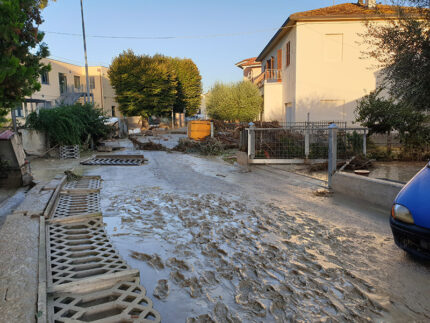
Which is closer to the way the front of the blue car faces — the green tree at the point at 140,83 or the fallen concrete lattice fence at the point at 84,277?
the fallen concrete lattice fence

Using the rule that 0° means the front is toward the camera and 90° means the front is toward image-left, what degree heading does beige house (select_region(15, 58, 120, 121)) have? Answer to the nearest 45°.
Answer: approximately 315°

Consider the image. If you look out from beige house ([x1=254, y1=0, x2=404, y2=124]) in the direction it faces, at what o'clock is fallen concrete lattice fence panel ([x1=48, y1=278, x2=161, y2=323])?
The fallen concrete lattice fence panel is roughly at 9 o'clock from the beige house.

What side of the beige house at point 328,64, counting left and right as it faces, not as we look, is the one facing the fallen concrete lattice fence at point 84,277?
left

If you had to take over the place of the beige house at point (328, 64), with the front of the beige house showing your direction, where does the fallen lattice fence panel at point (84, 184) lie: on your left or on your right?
on your left

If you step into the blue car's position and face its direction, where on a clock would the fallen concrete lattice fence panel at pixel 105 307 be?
The fallen concrete lattice fence panel is roughly at 12 o'clock from the blue car.

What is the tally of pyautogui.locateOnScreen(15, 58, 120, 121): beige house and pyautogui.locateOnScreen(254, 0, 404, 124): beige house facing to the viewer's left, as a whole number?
1

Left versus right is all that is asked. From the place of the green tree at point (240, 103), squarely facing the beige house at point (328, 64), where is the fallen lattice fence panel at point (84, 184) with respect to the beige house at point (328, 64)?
right

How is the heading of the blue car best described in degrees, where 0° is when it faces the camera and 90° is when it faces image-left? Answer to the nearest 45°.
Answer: approximately 45°

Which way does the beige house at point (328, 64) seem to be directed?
to the viewer's left
